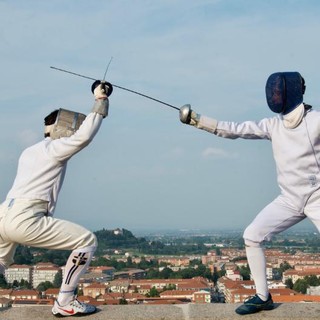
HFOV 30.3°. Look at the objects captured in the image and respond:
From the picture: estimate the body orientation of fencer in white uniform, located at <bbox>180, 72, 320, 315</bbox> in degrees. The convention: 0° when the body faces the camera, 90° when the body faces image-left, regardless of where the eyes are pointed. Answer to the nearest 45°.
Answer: approximately 45°
